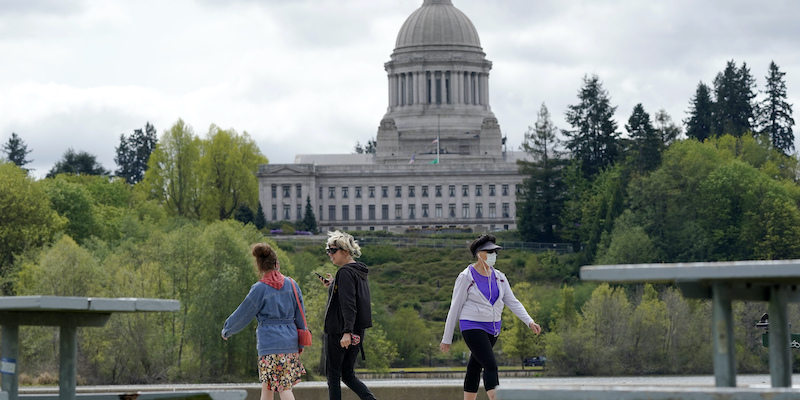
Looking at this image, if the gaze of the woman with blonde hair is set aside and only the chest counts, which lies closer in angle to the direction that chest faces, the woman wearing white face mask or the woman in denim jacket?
the woman in denim jacket

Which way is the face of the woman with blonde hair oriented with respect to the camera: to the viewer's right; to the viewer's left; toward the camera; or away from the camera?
to the viewer's left

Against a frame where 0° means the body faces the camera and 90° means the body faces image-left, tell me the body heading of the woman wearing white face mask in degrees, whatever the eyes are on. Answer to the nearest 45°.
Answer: approximately 315°

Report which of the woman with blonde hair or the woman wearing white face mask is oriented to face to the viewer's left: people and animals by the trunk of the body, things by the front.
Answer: the woman with blonde hair

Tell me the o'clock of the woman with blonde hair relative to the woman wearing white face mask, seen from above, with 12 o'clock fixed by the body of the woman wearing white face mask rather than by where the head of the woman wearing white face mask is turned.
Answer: The woman with blonde hair is roughly at 4 o'clock from the woman wearing white face mask.

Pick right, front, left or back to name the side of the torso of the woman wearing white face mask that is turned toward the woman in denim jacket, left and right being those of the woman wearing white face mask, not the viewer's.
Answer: right

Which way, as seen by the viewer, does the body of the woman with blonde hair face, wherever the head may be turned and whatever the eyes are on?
to the viewer's left

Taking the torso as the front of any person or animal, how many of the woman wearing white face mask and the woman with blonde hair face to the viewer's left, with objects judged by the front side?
1

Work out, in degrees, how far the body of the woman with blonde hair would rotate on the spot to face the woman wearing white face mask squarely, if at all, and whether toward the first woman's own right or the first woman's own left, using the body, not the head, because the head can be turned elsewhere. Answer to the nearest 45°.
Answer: approximately 180°
